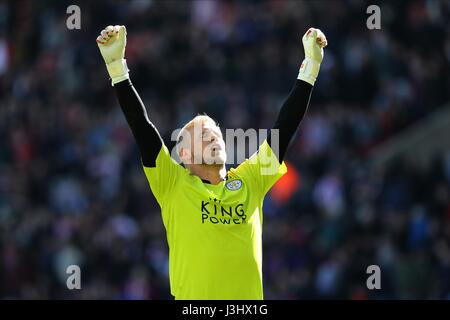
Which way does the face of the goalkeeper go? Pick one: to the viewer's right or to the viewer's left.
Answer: to the viewer's right

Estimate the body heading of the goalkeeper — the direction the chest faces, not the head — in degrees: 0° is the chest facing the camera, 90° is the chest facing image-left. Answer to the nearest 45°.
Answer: approximately 315°
